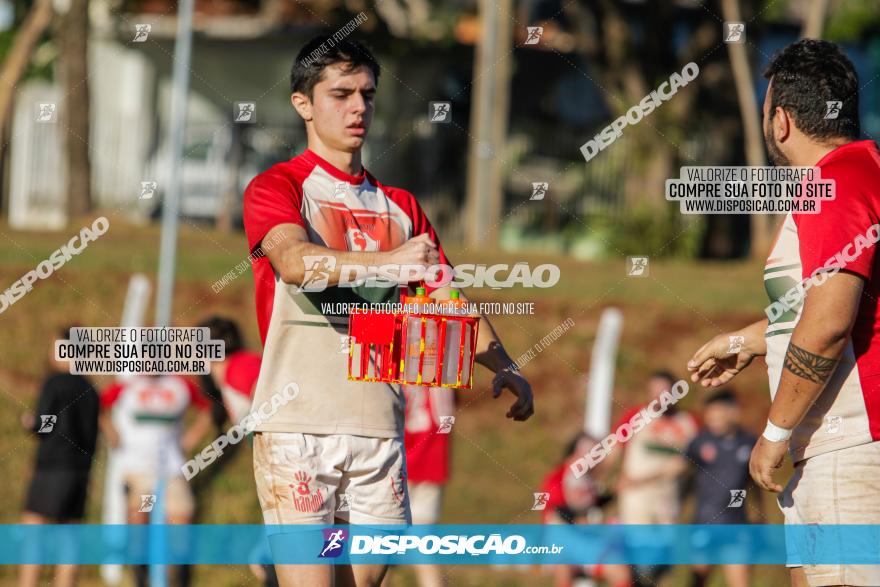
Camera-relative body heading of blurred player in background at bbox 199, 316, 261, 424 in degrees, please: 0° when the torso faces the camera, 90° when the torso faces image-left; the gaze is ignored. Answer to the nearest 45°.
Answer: approximately 90°

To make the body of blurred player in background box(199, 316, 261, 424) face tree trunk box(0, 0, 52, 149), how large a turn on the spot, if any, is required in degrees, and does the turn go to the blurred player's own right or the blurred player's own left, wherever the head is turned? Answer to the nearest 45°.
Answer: approximately 90° to the blurred player's own right

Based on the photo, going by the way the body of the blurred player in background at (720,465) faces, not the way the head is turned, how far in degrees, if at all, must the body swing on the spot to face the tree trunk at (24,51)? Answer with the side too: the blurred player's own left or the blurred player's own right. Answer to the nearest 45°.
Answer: approximately 135° to the blurred player's own right

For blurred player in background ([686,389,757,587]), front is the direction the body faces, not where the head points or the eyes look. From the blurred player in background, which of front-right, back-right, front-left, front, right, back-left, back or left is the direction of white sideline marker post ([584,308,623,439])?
back-right
